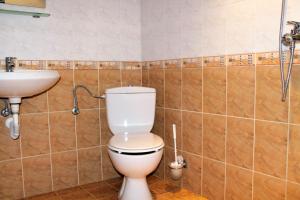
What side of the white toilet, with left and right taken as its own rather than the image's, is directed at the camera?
front

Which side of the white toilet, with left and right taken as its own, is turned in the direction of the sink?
right

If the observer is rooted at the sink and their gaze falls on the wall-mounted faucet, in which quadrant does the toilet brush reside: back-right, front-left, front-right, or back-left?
front-left

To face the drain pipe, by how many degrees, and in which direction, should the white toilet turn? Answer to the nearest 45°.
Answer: approximately 90° to its right

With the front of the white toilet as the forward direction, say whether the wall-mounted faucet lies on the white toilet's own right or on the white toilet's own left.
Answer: on the white toilet's own left
